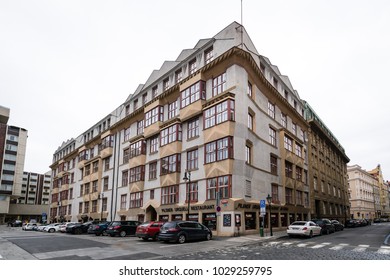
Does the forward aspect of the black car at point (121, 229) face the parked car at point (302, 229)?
no

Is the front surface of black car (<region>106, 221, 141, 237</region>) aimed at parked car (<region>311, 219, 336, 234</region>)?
no

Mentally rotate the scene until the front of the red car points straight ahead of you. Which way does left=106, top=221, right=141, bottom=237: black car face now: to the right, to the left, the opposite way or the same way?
the same way

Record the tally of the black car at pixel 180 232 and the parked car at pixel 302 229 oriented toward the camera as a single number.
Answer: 0

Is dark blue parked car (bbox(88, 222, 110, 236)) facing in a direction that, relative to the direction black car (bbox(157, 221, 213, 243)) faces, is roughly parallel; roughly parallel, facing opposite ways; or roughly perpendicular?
roughly parallel

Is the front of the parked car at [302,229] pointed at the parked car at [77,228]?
no

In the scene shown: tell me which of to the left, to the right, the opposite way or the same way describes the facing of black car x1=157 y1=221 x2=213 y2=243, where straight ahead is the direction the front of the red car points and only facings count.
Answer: the same way

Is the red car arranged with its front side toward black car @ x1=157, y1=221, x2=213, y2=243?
no

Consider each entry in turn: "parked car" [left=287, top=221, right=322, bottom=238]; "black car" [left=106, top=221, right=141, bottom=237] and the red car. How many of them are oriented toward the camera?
0
